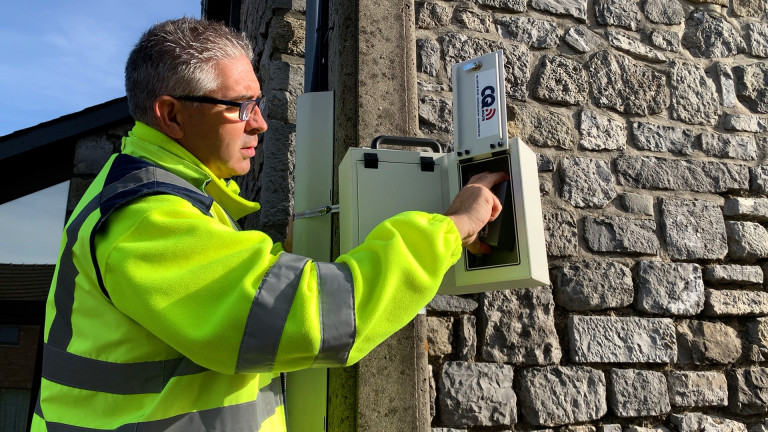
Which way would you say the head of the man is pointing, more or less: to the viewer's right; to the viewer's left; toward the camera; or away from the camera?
to the viewer's right

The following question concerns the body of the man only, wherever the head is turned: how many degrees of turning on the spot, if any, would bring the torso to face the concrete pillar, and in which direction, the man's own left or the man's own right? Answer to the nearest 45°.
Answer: approximately 45° to the man's own left

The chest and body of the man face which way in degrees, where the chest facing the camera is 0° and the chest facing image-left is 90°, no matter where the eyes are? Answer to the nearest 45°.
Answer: approximately 270°
